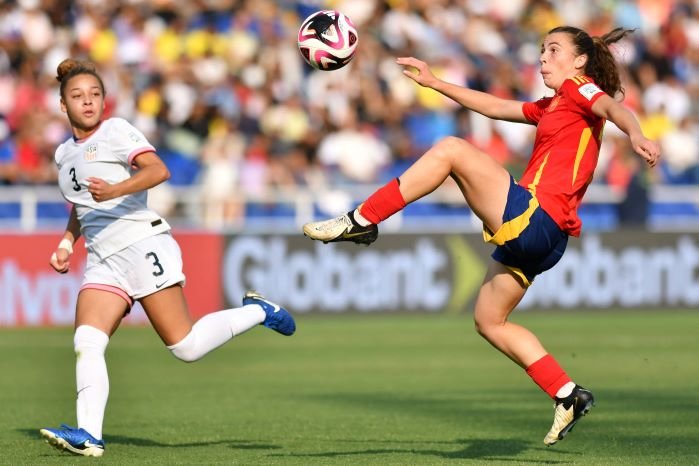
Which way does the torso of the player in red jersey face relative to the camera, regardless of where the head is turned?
to the viewer's left

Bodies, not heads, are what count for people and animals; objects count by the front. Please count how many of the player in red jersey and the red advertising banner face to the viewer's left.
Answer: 1

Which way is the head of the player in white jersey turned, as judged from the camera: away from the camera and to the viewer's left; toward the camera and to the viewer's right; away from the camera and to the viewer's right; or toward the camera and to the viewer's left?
toward the camera and to the viewer's right

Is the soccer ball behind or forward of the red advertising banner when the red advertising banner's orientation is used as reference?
forward

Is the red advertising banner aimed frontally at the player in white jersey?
yes

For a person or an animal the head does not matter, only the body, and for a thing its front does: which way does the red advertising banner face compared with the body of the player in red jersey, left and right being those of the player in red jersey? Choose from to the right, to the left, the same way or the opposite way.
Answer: to the left

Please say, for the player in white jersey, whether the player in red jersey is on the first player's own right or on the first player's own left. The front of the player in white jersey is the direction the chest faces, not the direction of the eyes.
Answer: on the first player's own left

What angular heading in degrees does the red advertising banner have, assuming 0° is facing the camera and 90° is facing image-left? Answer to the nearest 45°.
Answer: approximately 0°

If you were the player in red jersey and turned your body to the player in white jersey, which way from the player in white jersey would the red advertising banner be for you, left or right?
right

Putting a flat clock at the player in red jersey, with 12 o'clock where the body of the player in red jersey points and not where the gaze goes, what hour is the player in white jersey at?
The player in white jersey is roughly at 12 o'clock from the player in red jersey.
